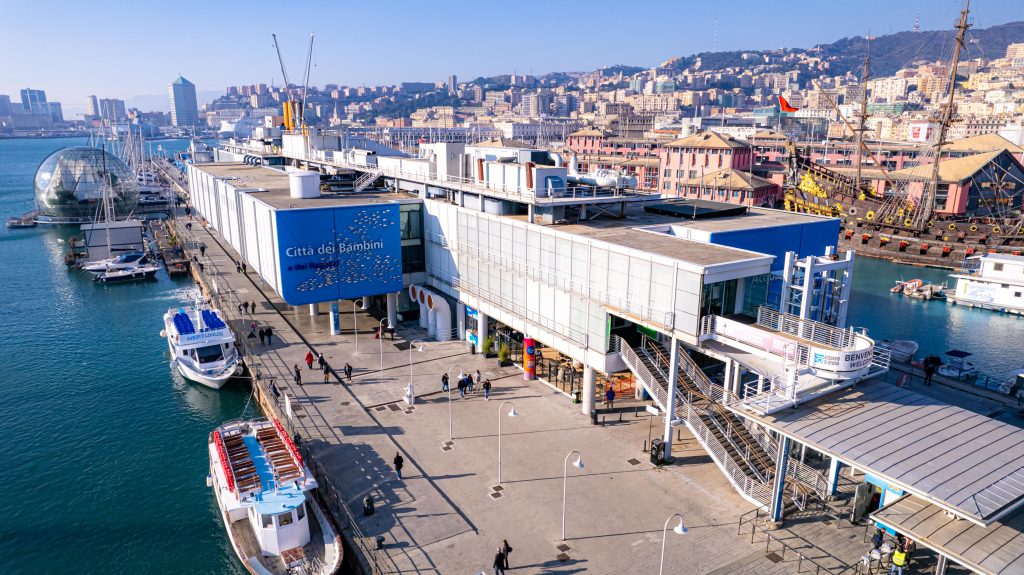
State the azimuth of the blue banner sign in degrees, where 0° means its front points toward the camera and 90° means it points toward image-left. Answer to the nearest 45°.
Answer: approximately 0°

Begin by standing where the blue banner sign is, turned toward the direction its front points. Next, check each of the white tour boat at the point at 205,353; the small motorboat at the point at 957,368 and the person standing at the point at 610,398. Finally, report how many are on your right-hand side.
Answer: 1

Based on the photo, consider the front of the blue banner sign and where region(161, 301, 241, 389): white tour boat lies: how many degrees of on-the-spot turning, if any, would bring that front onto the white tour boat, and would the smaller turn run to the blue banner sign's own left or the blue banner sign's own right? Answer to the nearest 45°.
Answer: approximately 90° to the blue banner sign's own right

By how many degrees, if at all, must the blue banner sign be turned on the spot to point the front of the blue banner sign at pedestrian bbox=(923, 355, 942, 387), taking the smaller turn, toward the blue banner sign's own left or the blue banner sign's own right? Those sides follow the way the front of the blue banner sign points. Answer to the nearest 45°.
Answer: approximately 45° to the blue banner sign's own left

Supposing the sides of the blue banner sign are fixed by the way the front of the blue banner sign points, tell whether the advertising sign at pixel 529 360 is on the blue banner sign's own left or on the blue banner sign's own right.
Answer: on the blue banner sign's own left

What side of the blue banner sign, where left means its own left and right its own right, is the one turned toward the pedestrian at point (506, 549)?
front

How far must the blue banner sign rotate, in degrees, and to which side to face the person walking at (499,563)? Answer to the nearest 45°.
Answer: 0° — it already faces them

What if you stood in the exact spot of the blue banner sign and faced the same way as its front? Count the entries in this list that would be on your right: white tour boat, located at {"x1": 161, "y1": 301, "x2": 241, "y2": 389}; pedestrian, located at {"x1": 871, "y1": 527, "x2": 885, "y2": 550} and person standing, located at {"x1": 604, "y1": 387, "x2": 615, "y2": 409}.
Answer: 1

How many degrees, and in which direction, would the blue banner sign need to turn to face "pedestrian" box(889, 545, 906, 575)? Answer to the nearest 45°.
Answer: approximately 45° to its left

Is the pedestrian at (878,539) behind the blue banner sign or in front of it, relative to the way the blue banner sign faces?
in front

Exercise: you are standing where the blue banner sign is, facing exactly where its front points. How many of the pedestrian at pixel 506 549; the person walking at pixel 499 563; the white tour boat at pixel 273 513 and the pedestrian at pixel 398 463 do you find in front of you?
4

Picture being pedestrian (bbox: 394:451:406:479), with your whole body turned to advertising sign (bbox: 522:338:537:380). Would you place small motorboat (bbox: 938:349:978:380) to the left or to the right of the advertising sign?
right

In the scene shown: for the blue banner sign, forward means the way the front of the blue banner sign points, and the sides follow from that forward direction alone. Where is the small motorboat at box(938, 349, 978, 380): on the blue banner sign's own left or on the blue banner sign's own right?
on the blue banner sign's own left
